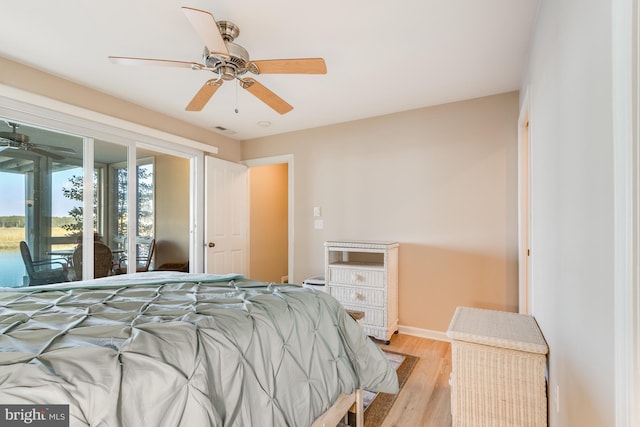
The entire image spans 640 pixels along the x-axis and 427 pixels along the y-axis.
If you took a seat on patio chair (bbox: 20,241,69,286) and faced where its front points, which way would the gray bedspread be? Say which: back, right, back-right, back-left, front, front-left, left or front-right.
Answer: right

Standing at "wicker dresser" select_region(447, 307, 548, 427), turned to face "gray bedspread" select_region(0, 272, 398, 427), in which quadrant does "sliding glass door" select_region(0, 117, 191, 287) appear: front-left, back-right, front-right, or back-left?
front-right

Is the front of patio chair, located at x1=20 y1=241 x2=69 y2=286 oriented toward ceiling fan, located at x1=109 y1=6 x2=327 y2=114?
no

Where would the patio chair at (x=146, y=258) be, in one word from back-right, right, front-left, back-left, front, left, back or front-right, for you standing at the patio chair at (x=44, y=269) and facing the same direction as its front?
front-left

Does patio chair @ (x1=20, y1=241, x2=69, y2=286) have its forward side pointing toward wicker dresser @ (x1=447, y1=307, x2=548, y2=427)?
no

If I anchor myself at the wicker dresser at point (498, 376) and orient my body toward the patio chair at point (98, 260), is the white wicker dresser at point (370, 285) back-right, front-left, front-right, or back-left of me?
front-right

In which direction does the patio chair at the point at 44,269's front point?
to the viewer's right

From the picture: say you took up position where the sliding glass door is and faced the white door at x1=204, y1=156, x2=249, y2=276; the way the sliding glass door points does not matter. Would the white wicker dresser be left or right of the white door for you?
right

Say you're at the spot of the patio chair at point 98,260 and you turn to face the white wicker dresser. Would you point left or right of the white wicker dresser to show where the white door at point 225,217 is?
left

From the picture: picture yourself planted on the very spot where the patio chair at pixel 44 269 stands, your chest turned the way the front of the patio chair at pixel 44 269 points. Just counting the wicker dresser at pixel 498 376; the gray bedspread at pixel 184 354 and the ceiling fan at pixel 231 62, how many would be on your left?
0

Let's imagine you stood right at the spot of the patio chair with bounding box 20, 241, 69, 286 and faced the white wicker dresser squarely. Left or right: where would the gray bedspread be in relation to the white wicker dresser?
right

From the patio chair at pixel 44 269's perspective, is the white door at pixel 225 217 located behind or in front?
in front

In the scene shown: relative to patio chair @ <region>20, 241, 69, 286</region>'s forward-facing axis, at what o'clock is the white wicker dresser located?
The white wicker dresser is roughly at 1 o'clock from the patio chair.

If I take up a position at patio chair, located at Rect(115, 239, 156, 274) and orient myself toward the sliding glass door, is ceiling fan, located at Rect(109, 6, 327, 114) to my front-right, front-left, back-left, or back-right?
front-left
